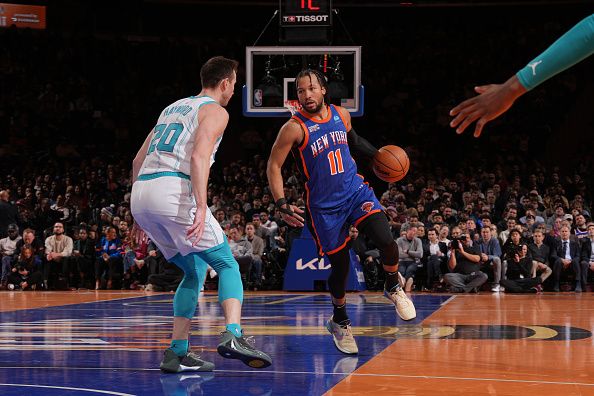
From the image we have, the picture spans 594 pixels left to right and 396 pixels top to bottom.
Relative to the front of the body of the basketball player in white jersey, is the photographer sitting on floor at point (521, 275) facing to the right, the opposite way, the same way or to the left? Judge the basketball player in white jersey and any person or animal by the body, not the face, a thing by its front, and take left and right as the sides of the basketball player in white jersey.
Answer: the opposite way

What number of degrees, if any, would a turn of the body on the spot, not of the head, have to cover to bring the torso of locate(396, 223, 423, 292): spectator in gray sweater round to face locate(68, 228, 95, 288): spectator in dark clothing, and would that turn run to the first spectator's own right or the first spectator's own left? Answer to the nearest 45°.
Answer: approximately 90° to the first spectator's own right

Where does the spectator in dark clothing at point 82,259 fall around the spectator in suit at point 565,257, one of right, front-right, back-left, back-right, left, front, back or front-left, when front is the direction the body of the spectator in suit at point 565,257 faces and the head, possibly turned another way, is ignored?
right

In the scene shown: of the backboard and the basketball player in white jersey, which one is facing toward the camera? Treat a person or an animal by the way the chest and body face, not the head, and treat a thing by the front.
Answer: the backboard

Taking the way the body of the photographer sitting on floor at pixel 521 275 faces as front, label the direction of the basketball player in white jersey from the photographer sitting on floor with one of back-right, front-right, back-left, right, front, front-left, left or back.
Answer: front

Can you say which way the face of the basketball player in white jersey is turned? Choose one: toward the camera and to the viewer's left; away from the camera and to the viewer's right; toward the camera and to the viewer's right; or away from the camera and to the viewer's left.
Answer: away from the camera and to the viewer's right

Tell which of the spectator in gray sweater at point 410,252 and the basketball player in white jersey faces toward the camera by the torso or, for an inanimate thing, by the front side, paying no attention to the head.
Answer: the spectator in gray sweater

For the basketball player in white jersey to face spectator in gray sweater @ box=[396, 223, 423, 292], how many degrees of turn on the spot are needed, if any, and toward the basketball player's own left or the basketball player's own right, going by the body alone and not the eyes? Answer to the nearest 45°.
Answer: approximately 45° to the basketball player's own left

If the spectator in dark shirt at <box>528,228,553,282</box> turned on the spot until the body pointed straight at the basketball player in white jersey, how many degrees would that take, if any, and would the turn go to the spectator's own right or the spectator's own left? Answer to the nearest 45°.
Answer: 0° — they already face them

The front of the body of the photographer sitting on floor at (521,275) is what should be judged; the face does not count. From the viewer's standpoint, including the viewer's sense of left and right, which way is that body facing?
facing the viewer

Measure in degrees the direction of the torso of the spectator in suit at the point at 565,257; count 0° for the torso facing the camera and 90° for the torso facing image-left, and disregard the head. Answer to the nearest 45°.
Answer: approximately 0°

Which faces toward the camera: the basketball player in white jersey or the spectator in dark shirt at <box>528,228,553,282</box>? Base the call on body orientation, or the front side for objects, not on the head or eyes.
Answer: the spectator in dark shirt

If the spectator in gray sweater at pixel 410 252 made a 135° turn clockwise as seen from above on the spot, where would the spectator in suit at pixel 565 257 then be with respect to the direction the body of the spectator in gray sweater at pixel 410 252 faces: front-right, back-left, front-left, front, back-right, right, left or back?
back-right

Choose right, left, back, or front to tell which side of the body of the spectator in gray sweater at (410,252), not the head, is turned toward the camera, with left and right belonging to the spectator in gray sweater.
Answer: front

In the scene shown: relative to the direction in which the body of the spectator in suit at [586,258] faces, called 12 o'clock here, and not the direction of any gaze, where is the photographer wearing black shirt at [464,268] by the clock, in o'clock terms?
The photographer wearing black shirt is roughly at 2 o'clock from the spectator in suit.

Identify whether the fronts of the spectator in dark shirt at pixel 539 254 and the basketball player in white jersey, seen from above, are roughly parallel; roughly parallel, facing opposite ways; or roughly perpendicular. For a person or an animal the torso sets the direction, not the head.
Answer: roughly parallel, facing opposite ways
